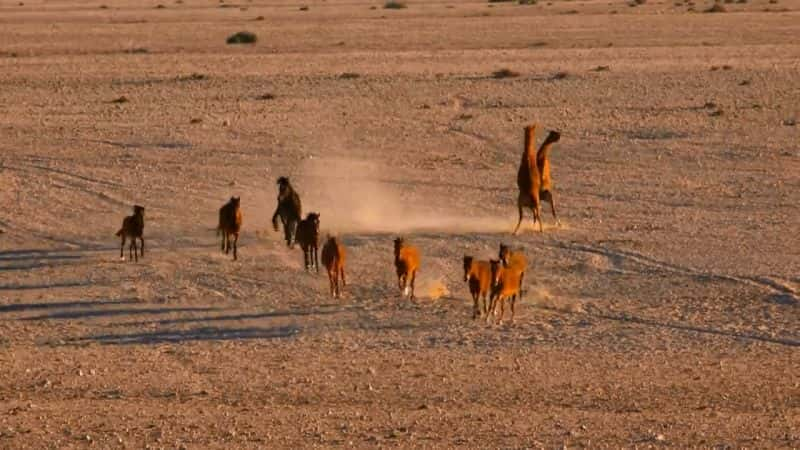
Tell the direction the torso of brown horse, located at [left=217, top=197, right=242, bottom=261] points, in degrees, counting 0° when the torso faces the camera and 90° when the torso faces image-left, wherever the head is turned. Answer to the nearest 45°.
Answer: approximately 315°

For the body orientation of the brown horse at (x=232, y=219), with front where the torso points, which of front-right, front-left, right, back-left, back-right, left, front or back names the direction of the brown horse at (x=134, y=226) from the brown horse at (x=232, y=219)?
back-right

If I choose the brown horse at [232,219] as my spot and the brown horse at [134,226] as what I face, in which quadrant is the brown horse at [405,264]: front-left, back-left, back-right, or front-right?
back-left

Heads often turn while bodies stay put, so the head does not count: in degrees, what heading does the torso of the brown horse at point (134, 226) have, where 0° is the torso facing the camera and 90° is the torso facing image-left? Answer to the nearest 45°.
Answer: approximately 315°

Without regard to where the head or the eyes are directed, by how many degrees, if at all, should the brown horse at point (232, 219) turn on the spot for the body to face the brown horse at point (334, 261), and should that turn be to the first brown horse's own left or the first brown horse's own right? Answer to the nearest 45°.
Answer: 0° — it already faces it
